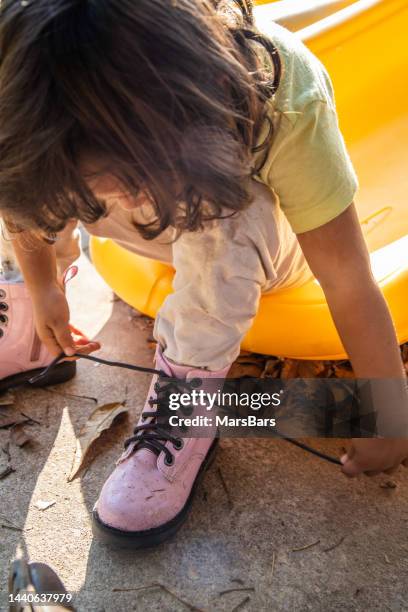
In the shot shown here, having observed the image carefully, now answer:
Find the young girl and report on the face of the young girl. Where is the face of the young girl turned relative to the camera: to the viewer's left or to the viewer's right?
to the viewer's left

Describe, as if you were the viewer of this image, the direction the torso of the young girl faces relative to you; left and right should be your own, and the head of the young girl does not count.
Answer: facing the viewer and to the left of the viewer
